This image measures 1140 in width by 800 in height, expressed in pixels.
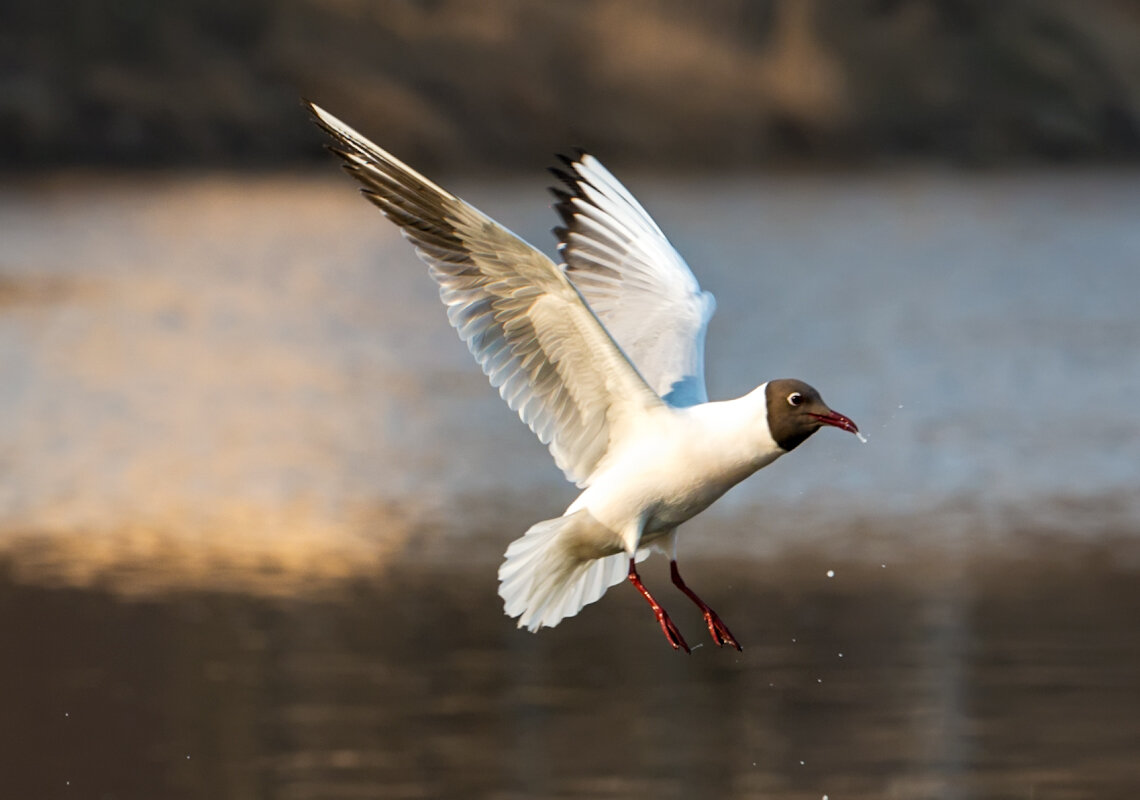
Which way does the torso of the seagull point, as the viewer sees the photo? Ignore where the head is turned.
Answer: to the viewer's right
